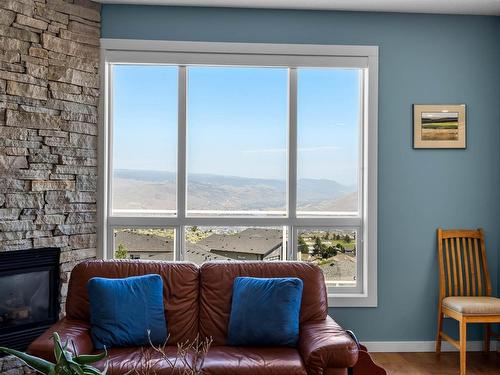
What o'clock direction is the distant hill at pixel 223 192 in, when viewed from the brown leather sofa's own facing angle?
The distant hill is roughly at 6 o'clock from the brown leather sofa.

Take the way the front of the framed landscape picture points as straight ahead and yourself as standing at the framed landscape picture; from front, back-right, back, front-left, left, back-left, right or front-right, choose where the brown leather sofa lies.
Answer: front-right

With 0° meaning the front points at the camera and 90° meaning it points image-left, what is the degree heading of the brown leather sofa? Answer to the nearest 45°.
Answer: approximately 0°

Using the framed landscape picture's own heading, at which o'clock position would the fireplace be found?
The fireplace is roughly at 2 o'clock from the framed landscape picture.

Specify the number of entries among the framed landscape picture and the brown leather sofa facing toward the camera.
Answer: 2

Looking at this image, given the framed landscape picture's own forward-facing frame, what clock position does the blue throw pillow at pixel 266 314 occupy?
The blue throw pillow is roughly at 1 o'clock from the framed landscape picture.

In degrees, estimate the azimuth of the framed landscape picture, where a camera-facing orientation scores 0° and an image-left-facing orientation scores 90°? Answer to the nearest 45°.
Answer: approximately 0°

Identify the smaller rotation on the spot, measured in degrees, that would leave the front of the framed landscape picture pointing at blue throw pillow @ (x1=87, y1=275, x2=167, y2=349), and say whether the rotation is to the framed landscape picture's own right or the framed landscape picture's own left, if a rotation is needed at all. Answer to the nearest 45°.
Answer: approximately 45° to the framed landscape picture's own right

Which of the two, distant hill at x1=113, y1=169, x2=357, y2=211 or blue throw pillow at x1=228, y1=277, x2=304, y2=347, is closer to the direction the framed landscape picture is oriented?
the blue throw pillow
